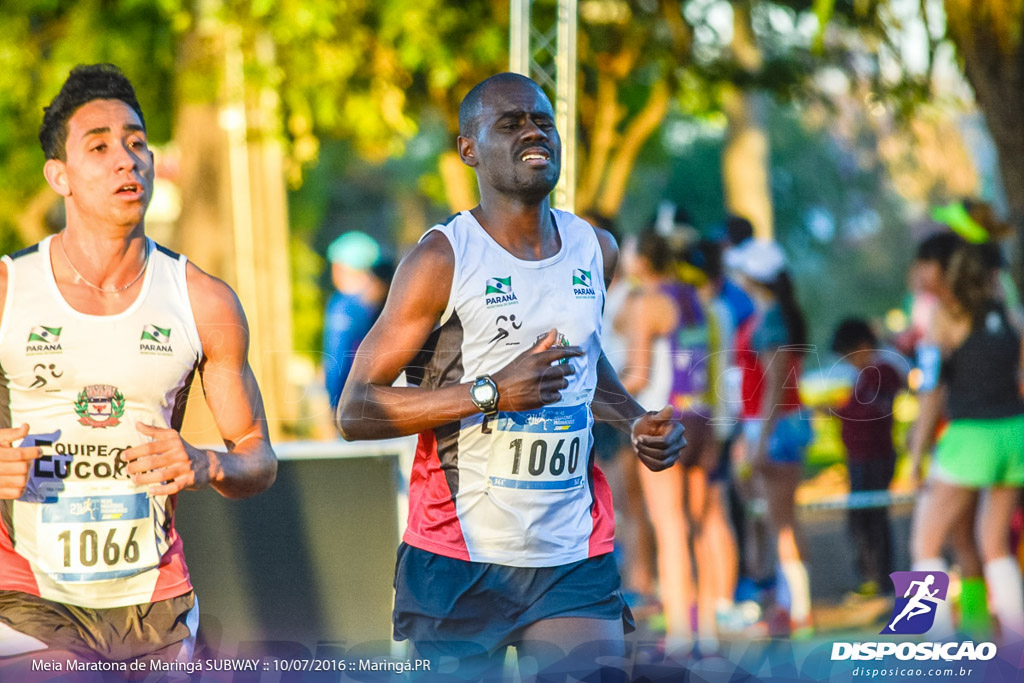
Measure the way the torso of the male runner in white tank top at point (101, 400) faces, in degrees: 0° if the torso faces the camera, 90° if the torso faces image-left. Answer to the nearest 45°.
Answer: approximately 0°

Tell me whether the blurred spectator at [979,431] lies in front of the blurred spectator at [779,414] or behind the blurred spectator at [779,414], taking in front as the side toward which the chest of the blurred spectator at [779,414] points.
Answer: behind

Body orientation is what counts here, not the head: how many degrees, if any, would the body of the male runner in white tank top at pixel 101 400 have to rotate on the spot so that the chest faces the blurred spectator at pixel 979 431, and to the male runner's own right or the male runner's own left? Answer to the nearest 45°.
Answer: approximately 90° to the male runner's own left
